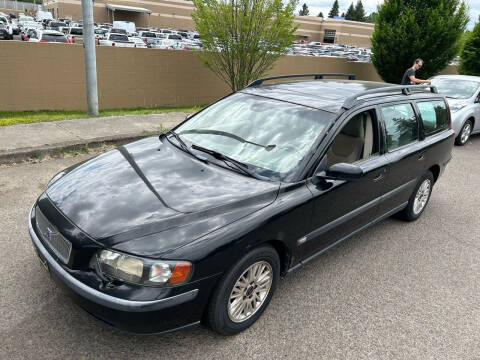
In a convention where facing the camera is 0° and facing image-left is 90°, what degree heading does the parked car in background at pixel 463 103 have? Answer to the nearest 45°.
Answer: approximately 45°

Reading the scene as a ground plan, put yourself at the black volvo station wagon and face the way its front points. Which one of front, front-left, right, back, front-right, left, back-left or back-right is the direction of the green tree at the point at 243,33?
back-right

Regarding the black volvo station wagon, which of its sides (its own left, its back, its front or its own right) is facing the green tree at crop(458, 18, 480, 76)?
back

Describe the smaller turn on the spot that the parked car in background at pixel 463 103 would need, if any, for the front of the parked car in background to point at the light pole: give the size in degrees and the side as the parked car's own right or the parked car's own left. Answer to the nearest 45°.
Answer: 0° — it already faces it

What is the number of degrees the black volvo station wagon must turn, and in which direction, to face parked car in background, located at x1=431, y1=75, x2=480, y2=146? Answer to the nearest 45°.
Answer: approximately 180°

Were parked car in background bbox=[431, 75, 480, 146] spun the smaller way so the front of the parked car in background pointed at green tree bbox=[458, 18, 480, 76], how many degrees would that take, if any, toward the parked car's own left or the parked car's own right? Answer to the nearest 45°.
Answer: approximately 135° to the parked car's own right

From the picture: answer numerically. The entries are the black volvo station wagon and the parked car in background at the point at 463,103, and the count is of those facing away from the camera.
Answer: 0

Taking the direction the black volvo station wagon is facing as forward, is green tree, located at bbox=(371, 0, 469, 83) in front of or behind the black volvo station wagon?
behind

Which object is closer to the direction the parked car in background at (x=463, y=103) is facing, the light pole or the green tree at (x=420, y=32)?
the light pole

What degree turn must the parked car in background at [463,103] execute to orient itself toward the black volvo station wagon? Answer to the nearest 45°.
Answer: approximately 45° to its left
